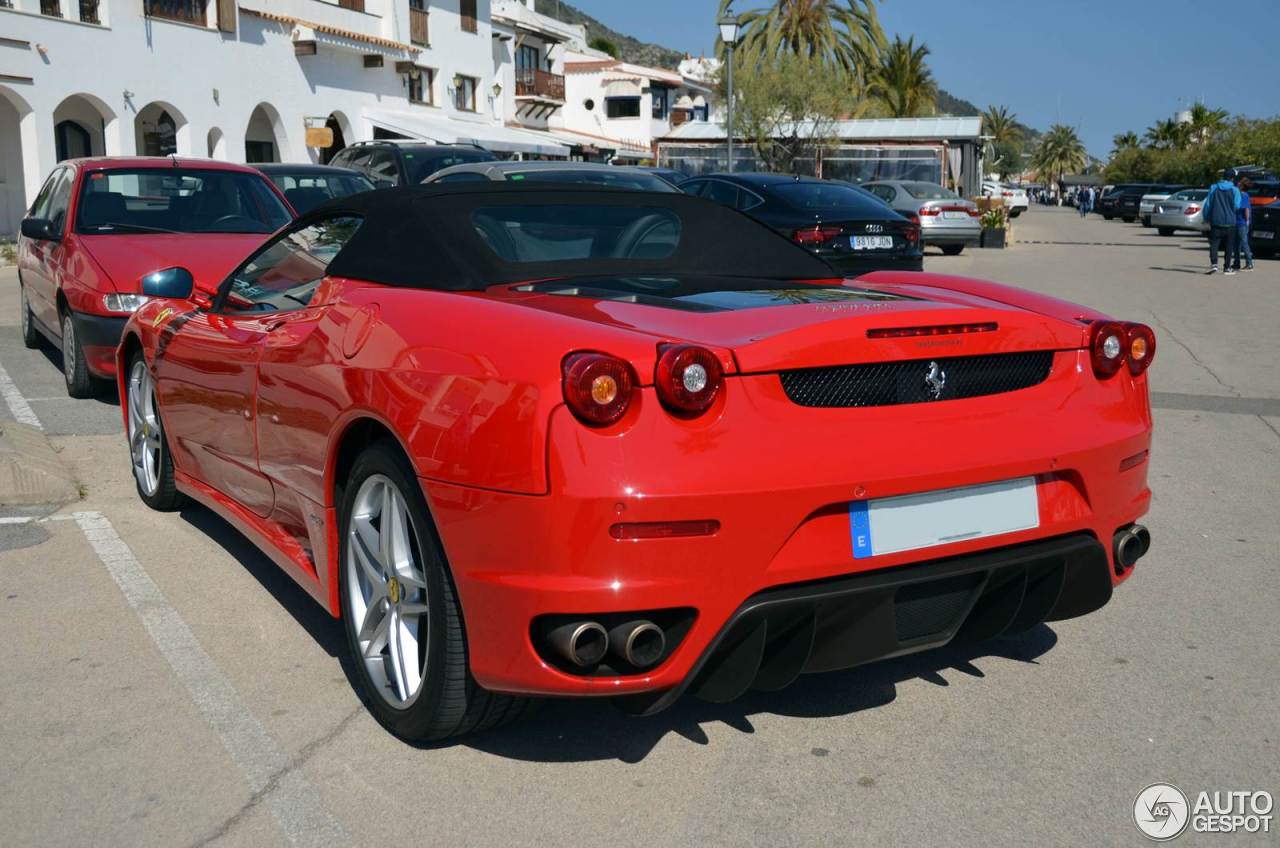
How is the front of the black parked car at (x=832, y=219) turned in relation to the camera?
facing away from the viewer and to the left of the viewer

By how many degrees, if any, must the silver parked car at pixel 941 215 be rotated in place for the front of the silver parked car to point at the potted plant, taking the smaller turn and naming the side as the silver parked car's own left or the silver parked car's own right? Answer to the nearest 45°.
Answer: approximately 45° to the silver parked car's own right

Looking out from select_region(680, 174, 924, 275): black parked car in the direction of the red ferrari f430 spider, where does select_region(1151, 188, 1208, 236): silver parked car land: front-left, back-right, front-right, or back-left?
back-left

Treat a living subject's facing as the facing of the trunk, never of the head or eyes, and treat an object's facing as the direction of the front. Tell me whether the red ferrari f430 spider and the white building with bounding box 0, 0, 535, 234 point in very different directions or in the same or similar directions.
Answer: very different directions

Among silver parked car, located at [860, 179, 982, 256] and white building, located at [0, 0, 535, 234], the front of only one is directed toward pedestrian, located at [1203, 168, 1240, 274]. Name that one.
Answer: the white building

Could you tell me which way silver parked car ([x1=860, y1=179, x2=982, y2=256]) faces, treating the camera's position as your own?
facing away from the viewer and to the left of the viewer

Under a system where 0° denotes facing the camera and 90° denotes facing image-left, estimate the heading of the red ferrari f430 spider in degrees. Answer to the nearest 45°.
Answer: approximately 135°

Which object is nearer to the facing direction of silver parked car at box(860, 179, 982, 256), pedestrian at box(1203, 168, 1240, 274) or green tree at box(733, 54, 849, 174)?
the green tree

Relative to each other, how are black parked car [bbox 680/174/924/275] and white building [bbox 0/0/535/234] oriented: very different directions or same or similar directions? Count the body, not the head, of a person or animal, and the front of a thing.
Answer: very different directions
